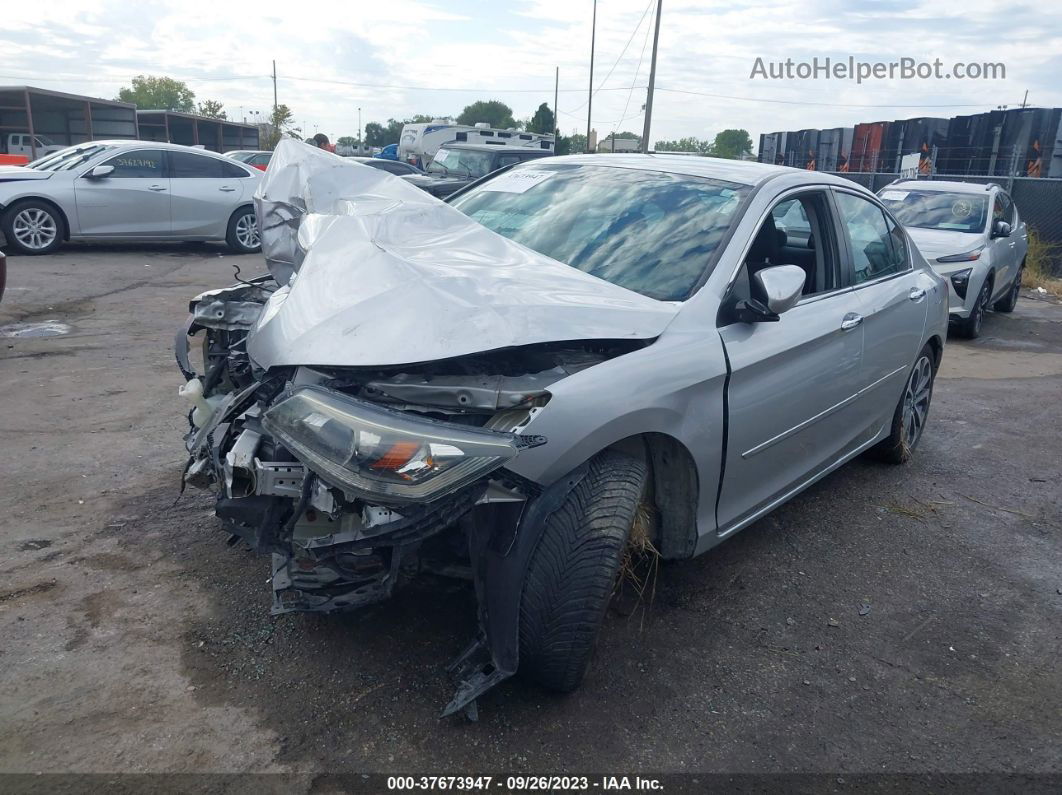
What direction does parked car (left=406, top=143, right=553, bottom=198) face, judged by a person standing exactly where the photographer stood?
facing the viewer and to the left of the viewer

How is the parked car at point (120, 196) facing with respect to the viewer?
to the viewer's left

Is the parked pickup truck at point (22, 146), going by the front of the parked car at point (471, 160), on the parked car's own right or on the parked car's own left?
on the parked car's own right

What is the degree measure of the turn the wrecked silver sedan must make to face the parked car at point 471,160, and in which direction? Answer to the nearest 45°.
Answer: approximately 135° to its right

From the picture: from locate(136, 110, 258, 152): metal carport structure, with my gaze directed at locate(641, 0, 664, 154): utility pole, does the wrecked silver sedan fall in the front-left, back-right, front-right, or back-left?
front-right

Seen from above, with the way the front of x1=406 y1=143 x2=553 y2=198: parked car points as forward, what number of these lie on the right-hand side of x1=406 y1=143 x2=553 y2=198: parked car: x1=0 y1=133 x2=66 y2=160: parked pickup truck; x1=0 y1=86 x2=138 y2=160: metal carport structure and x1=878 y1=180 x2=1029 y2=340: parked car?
2

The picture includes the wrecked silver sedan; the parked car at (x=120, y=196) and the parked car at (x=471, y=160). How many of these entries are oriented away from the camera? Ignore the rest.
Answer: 0

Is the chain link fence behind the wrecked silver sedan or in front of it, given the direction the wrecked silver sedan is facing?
behind

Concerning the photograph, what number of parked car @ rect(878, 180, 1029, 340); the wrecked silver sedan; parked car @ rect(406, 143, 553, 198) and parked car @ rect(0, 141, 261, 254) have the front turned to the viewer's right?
0

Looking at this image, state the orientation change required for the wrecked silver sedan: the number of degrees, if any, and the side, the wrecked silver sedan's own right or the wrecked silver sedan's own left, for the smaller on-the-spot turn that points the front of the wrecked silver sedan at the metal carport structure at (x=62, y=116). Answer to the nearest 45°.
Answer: approximately 90° to the wrecked silver sedan's own right

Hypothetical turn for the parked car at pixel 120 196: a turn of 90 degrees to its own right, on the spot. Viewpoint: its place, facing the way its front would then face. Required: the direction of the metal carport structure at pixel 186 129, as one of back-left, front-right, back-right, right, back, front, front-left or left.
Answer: front

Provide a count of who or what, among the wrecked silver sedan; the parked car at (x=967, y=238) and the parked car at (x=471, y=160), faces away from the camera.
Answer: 0

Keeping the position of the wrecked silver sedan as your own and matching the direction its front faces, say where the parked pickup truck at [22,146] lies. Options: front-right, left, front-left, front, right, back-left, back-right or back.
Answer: right

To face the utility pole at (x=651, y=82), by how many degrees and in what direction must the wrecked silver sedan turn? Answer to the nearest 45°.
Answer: approximately 135° to its right
